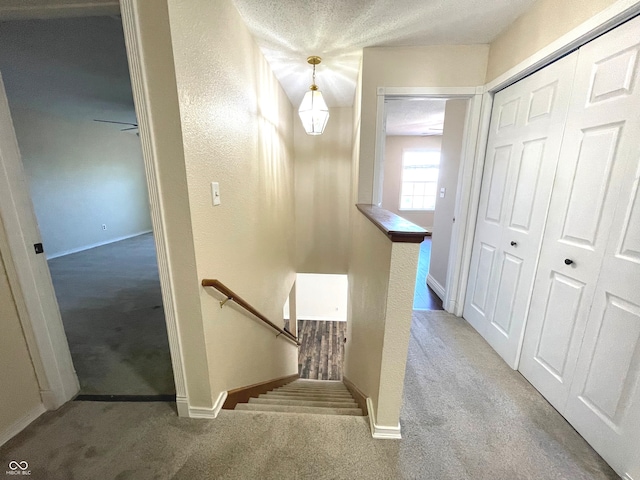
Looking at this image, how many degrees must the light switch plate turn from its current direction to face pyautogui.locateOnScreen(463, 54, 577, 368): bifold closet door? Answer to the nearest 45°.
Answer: approximately 45° to its left

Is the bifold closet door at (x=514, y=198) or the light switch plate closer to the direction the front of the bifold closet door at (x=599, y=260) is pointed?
the light switch plate

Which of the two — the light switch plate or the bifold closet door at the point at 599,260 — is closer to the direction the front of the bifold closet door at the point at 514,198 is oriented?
the light switch plate

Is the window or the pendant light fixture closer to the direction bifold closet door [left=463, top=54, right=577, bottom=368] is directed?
the pendant light fixture

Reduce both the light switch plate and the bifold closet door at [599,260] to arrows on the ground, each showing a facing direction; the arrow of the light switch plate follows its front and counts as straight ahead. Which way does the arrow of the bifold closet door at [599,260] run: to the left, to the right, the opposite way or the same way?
the opposite way
